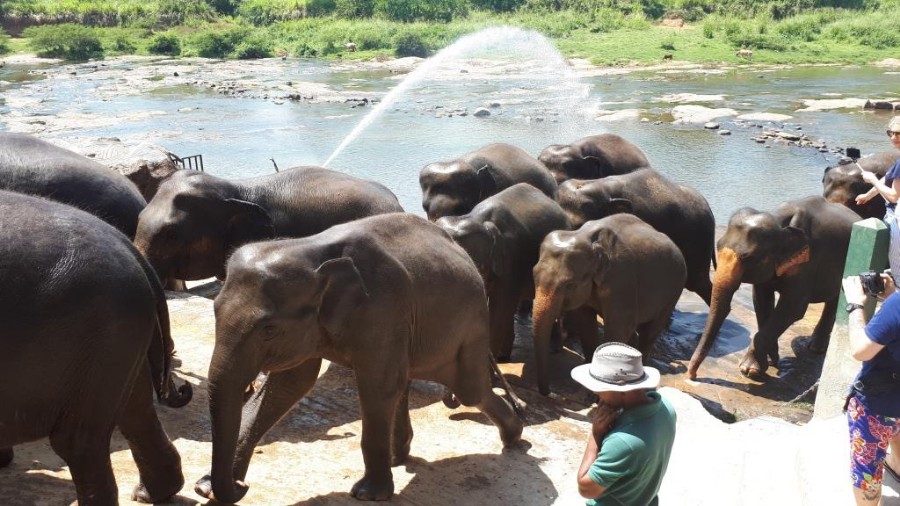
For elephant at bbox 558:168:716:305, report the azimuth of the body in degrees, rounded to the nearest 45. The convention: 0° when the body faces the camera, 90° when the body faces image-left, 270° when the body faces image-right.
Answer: approximately 90°

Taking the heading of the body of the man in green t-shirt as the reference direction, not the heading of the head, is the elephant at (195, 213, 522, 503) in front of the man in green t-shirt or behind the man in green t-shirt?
in front

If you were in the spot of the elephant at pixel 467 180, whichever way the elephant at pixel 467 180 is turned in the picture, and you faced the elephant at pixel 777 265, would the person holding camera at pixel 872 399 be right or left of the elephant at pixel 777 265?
right

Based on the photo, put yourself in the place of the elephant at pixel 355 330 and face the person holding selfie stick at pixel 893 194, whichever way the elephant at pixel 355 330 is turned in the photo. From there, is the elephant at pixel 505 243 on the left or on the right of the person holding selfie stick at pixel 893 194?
left

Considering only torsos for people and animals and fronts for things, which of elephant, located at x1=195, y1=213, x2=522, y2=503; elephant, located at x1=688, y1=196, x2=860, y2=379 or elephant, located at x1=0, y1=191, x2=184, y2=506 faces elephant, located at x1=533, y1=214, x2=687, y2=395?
elephant, located at x1=688, y1=196, x2=860, y2=379

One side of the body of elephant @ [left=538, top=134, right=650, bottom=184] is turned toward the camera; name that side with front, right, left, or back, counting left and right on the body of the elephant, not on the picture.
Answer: left

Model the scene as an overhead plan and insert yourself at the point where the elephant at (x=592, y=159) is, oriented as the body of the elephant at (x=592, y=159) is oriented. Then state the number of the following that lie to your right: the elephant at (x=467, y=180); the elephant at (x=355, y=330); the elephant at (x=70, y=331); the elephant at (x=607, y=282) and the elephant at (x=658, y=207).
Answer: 0

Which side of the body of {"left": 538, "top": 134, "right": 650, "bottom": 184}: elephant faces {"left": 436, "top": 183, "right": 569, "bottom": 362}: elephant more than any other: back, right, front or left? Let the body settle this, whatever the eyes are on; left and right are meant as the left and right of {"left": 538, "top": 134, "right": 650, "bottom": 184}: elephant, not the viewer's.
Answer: left

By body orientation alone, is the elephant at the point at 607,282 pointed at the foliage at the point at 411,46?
no

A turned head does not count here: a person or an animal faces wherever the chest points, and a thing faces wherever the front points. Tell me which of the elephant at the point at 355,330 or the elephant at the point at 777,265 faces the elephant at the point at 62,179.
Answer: the elephant at the point at 777,265

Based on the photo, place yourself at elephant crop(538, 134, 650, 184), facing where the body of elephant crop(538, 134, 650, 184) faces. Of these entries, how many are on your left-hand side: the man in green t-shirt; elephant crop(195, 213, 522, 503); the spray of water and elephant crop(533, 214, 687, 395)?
3

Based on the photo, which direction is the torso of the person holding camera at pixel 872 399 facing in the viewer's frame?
to the viewer's left

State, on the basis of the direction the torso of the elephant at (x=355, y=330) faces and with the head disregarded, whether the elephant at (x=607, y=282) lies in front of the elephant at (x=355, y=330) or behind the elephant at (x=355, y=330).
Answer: behind
